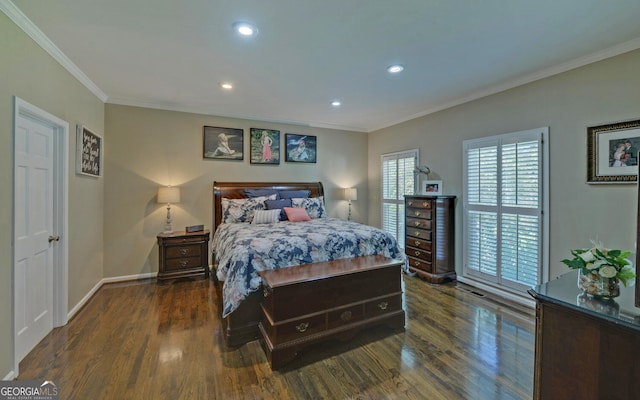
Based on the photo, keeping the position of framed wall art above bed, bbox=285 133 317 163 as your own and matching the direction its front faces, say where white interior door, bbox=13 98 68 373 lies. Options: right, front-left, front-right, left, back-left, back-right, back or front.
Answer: front-right

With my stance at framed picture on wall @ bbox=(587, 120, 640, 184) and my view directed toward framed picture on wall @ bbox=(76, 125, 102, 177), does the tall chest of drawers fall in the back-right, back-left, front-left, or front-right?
front-right

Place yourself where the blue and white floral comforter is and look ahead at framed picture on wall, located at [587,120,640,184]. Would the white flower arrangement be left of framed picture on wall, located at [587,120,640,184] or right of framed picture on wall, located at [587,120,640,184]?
right

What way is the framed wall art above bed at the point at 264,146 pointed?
toward the camera

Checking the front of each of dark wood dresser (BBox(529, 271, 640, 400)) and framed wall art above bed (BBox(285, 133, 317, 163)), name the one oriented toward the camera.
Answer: the framed wall art above bed

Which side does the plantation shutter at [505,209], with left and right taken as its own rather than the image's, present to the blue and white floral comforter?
front

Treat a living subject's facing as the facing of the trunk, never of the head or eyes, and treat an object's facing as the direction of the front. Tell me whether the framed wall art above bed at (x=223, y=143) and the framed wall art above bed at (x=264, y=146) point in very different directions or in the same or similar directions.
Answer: same or similar directions

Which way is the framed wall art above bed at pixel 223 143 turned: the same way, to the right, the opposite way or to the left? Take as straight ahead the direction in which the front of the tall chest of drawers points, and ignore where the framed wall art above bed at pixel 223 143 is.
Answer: to the left

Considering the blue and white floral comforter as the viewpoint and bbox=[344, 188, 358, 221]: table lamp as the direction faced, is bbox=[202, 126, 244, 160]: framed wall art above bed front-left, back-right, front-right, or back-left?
front-left

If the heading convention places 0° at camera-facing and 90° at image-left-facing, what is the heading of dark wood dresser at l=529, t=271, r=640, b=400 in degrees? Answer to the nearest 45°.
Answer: approximately 135°

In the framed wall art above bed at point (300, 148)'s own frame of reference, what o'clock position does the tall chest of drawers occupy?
The tall chest of drawers is roughly at 10 o'clock from the framed wall art above bed.

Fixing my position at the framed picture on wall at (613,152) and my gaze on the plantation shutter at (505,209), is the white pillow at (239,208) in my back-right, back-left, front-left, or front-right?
front-left

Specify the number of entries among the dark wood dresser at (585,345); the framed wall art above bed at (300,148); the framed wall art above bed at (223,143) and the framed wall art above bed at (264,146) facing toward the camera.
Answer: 3

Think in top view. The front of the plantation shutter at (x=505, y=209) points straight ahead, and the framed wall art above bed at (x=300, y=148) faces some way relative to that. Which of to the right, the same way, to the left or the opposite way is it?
to the left

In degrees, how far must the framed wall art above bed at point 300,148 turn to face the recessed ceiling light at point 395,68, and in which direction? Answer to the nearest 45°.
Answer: approximately 45° to its left

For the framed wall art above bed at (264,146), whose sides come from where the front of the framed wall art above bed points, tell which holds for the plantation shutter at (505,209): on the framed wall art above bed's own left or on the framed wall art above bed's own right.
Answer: on the framed wall art above bed's own left

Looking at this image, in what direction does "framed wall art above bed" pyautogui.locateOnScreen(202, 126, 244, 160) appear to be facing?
toward the camera
